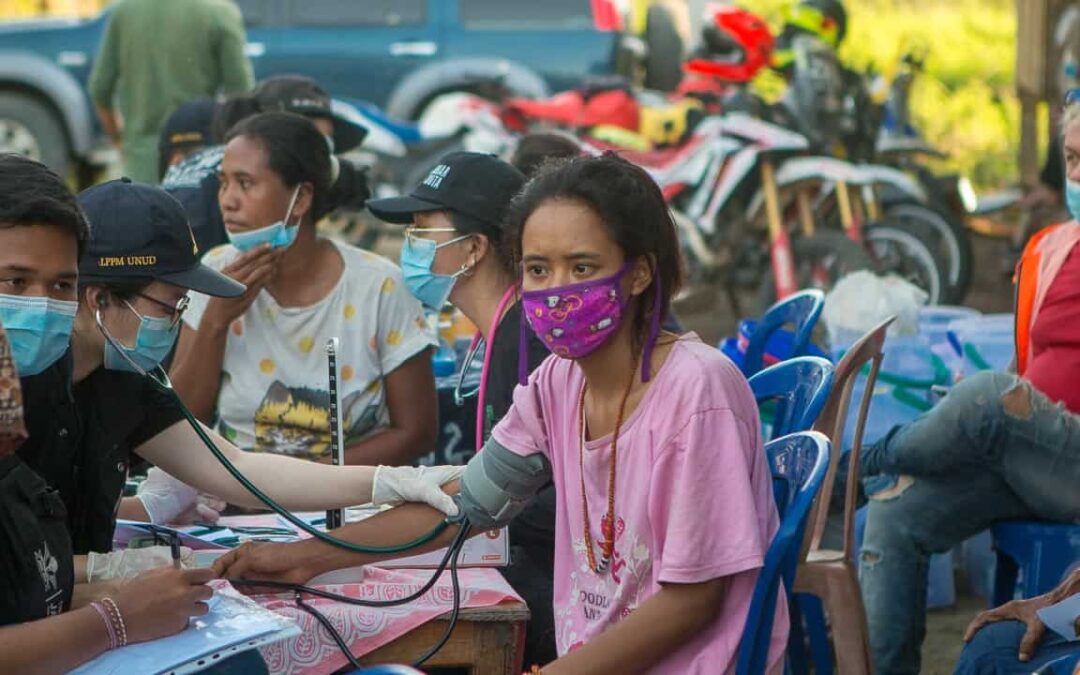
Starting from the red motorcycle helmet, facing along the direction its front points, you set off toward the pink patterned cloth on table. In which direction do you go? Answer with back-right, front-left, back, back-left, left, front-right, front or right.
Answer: left

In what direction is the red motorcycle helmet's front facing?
to the viewer's left

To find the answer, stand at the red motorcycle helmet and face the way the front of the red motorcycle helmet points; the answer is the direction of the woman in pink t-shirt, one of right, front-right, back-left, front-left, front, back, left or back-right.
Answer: left

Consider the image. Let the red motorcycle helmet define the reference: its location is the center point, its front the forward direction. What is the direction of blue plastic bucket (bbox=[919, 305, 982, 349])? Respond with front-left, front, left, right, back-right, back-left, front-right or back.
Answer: left

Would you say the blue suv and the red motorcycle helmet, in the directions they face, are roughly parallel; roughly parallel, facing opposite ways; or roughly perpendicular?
roughly parallel

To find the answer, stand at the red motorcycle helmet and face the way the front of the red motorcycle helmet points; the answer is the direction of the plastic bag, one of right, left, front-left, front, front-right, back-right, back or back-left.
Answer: left

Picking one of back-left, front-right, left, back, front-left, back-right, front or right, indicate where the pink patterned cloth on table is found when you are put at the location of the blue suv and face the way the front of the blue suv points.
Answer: left

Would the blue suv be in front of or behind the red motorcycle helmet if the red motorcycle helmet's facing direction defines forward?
in front

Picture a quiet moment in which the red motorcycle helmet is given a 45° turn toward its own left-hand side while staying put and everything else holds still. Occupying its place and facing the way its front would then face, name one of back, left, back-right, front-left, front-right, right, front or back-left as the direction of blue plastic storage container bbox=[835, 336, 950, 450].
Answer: front-left

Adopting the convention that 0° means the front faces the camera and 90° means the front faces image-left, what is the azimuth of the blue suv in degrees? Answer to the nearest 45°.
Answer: approximately 90°

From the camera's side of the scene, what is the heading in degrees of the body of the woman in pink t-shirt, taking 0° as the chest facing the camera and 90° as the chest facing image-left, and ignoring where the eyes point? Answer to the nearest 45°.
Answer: approximately 45°

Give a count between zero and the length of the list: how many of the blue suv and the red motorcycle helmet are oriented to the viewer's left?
2
